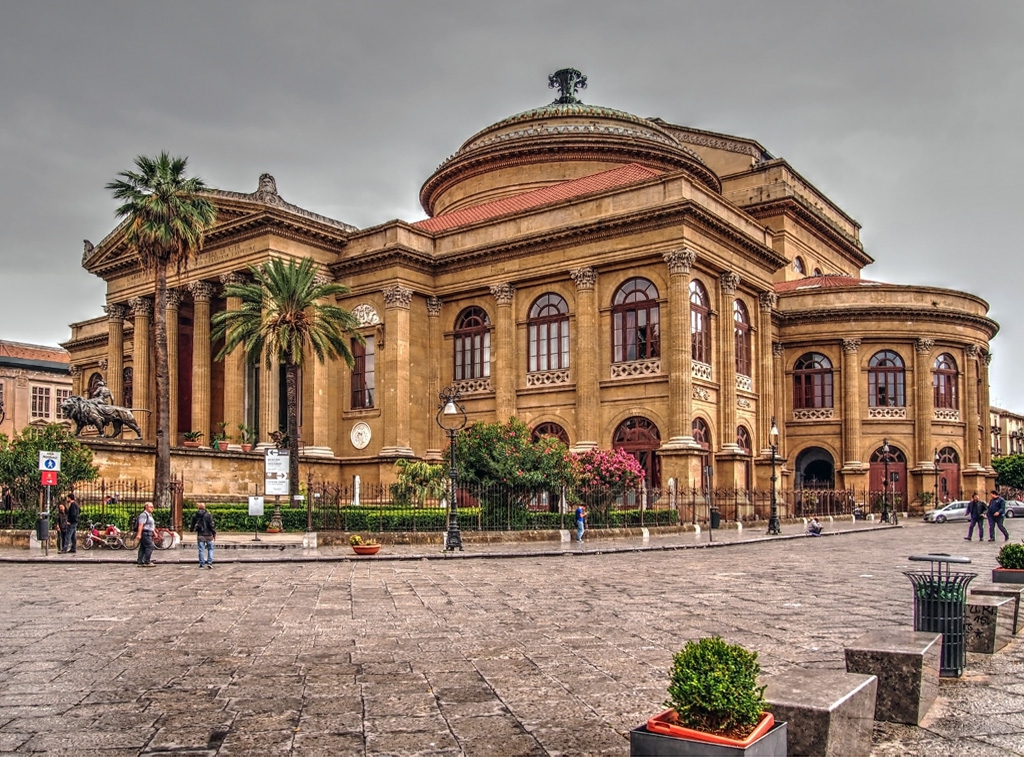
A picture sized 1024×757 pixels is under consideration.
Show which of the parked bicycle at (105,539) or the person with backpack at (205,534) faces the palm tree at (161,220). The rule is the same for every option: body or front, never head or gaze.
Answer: the person with backpack

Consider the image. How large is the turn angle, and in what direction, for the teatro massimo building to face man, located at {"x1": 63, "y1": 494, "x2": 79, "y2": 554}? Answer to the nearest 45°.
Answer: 0° — it already faces them

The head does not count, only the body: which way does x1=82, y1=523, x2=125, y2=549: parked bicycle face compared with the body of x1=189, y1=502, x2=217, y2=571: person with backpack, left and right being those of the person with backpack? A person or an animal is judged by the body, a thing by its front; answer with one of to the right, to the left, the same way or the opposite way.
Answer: to the left

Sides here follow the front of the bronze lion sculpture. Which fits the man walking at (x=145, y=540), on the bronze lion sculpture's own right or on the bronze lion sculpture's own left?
on the bronze lion sculpture's own left

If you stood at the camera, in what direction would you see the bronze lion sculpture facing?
facing to the left of the viewer

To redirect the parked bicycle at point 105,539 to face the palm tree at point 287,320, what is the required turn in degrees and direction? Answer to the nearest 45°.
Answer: approximately 135° to its right

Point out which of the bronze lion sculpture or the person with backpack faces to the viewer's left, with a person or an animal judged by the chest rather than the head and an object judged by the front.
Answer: the bronze lion sculpture

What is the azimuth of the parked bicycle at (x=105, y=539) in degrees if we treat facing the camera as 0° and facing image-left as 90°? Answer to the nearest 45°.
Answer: approximately 90°

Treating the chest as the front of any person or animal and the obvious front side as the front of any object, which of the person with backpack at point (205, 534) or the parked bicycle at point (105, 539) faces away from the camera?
the person with backpack

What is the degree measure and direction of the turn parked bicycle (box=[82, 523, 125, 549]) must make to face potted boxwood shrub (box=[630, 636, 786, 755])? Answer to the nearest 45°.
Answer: approximately 90° to its left

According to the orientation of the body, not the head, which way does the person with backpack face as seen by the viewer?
away from the camera
